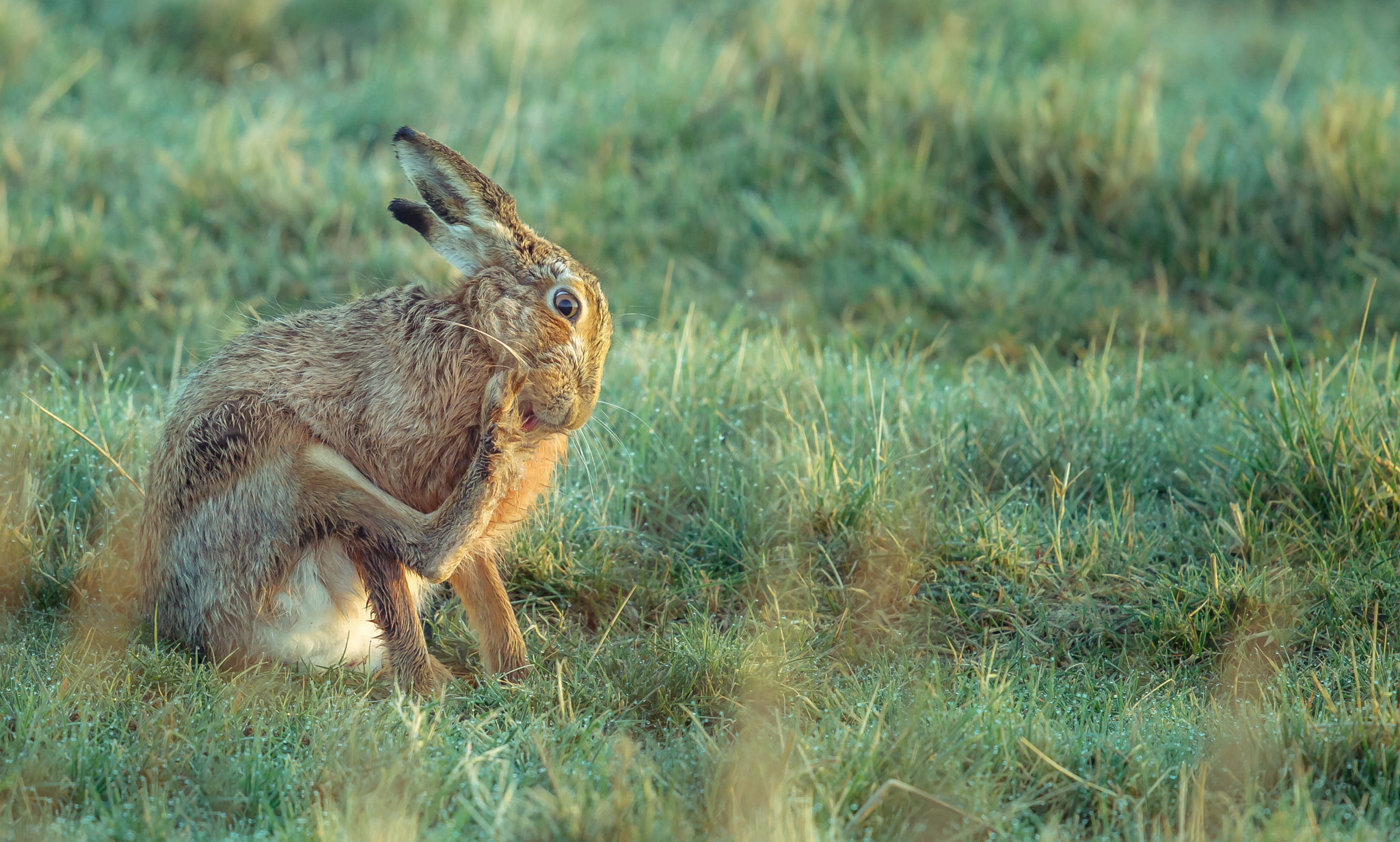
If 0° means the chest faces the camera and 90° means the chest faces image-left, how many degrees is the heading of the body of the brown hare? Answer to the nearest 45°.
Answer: approximately 270°
